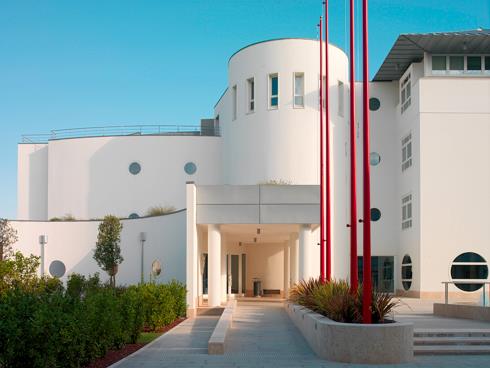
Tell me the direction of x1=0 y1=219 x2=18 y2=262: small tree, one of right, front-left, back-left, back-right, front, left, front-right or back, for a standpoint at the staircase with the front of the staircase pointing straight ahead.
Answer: back-right

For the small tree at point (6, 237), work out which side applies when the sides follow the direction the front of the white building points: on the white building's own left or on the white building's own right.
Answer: on the white building's own right

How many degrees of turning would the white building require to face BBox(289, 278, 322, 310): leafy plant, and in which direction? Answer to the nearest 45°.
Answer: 0° — it already faces it

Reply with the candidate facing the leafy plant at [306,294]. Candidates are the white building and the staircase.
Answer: the white building

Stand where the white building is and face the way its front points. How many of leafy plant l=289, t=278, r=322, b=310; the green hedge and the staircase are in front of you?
3

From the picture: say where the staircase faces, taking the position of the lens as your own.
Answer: facing the viewer

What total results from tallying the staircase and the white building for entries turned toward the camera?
2

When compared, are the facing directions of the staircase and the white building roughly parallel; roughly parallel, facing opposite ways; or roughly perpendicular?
roughly parallel

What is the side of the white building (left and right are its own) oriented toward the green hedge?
front

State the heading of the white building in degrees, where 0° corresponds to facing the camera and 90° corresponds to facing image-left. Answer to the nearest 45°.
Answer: approximately 0°

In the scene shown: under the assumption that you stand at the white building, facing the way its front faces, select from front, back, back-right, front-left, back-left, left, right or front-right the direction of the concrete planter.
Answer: front

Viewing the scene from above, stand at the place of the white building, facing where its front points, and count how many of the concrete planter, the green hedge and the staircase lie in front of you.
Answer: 3
